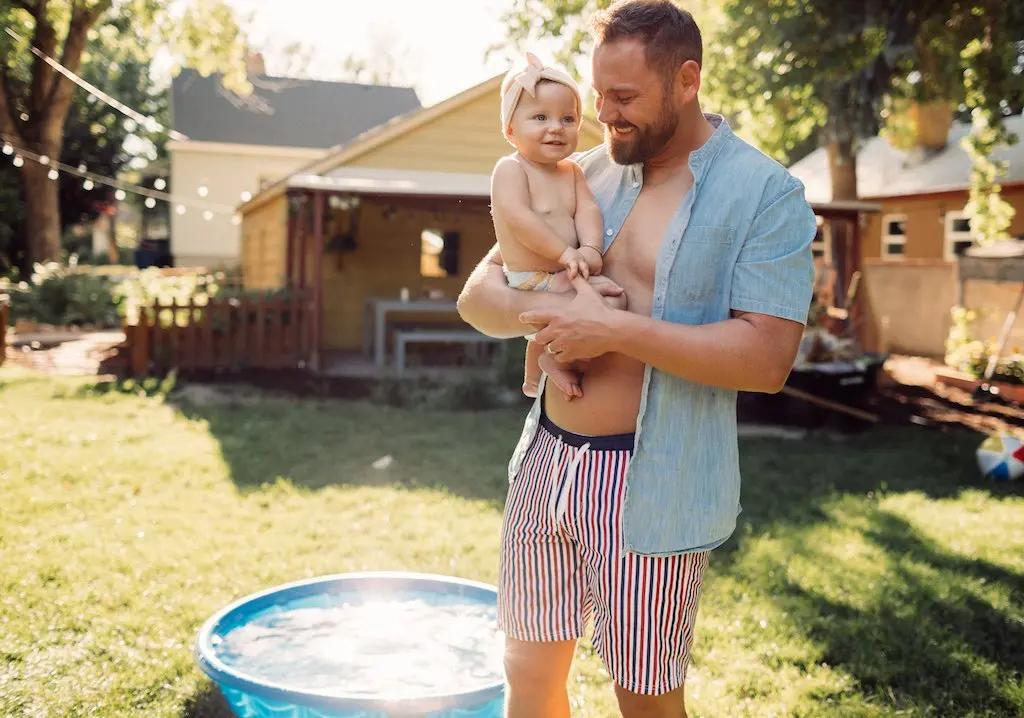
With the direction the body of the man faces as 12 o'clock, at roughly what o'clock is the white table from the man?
The white table is roughly at 4 o'clock from the man.

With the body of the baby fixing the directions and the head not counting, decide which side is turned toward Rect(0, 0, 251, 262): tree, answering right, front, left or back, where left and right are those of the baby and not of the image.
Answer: back

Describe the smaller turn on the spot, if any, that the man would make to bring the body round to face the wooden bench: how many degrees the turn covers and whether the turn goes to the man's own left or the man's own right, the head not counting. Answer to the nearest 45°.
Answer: approximately 135° to the man's own right

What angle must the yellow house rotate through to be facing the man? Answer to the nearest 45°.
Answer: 0° — it already faces them

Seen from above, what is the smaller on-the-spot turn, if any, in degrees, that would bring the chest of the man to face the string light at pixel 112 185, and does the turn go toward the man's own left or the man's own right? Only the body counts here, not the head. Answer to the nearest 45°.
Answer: approximately 90° to the man's own right

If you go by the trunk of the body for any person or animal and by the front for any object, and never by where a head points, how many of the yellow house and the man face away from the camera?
0

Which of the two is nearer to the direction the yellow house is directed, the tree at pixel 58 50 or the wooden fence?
the wooden fence

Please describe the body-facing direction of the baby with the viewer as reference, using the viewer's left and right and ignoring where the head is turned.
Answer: facing the viewer and to the right of the viewer

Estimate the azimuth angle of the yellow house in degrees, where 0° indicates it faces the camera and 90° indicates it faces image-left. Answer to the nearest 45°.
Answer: approximately 0°

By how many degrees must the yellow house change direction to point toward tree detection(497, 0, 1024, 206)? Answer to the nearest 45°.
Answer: approximately 45° to its left

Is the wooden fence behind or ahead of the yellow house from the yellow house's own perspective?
ahead

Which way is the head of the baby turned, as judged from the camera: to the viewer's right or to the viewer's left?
to the viewer's right

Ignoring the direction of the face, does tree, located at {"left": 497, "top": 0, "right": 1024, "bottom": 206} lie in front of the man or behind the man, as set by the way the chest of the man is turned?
behind

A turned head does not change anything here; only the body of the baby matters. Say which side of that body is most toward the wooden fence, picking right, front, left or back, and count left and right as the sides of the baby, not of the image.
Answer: back

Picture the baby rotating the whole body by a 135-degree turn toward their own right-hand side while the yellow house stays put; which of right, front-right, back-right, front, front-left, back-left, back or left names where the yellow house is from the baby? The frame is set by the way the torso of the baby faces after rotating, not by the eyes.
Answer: right

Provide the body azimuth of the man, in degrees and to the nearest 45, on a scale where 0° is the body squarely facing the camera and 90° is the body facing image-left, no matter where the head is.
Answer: approximately 45°
